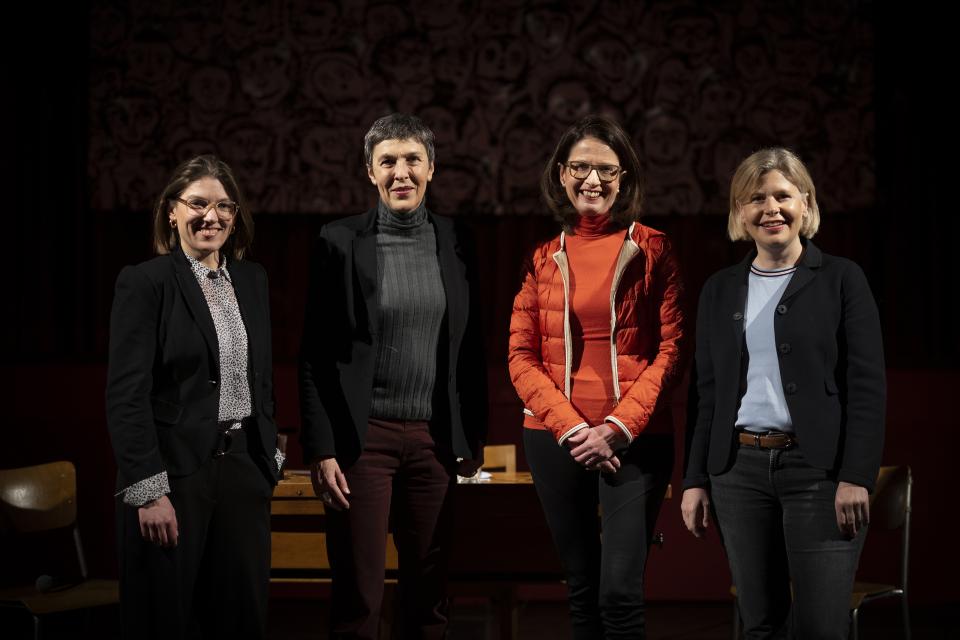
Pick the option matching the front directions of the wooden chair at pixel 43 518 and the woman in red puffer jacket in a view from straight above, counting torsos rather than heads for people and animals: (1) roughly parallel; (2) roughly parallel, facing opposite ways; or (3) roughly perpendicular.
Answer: roughly perpendicular

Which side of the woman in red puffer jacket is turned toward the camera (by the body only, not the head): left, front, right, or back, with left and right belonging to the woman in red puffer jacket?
front

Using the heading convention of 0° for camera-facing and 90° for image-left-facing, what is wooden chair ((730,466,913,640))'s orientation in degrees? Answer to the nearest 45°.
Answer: approximately 45°

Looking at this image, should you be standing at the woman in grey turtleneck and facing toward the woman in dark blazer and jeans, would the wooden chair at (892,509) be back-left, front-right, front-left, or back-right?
front-left

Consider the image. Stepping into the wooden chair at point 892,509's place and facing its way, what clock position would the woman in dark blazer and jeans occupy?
The woman in dark blazer and jeans is roughly at 11 o'clock from the wooden chair.

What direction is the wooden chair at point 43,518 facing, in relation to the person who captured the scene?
facing the viewer and to the right of the viewer

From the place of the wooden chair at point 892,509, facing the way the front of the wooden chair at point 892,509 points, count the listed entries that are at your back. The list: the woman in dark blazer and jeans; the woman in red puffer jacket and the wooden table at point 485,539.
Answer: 0

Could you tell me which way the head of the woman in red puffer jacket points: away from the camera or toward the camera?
toward the camera

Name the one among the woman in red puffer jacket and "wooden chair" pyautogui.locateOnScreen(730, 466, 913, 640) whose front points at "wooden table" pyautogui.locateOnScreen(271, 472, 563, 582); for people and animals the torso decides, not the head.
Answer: the wooden chair

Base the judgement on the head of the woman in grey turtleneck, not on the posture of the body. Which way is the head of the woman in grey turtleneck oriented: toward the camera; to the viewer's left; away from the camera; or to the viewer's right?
toward the camera

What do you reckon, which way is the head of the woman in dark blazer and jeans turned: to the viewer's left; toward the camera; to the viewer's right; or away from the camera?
toward the camera

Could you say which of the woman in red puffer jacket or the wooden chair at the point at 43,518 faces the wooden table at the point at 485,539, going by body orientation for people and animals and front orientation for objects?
the wooden chair

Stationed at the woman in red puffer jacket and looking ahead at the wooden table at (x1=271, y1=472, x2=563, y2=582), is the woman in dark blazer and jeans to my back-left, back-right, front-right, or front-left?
back-right

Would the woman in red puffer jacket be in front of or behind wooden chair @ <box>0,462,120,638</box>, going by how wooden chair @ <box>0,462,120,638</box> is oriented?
in front

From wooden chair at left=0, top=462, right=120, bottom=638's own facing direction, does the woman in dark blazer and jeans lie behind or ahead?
ahead

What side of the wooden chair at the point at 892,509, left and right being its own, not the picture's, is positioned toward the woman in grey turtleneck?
front
